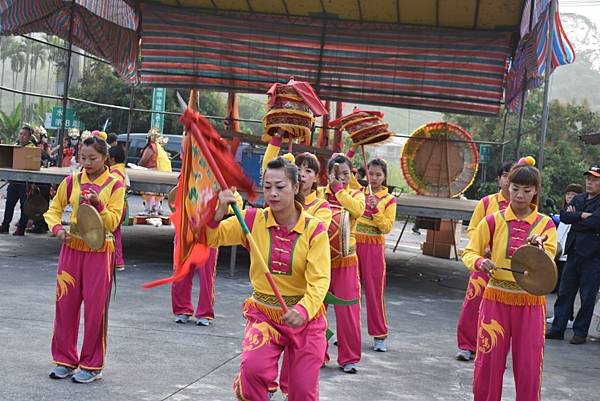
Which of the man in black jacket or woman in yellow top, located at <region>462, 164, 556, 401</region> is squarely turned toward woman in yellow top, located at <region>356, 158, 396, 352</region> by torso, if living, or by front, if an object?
the man in black jacket

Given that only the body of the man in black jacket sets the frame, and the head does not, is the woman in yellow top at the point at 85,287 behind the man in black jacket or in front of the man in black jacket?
in front

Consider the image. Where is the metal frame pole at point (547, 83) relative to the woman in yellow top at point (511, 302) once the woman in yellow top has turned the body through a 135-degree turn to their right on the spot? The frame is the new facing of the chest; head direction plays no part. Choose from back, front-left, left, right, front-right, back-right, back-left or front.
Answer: front-right

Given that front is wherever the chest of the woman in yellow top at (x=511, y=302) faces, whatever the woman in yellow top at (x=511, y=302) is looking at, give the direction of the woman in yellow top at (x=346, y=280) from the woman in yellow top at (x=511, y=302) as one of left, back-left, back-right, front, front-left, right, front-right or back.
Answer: back-right

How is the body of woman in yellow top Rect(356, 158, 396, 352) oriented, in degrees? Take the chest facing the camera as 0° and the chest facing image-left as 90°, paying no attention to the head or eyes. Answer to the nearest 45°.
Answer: approximately 45°

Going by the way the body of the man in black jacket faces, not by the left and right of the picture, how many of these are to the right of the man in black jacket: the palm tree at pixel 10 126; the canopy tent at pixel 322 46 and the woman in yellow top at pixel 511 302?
2

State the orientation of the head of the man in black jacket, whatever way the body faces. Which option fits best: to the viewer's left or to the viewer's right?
to the viewer's left
